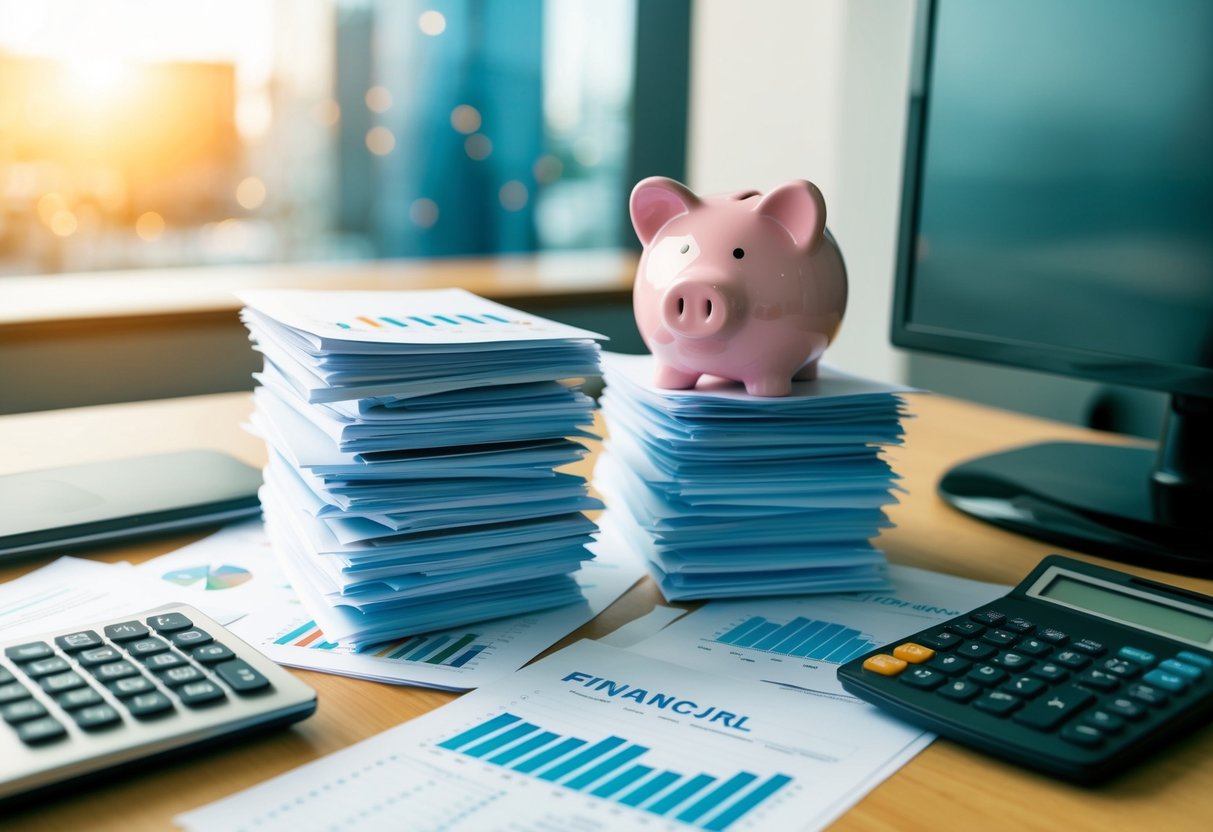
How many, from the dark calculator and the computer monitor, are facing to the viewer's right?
0

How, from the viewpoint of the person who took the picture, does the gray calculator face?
facing the viewer and to the right of the viewer
